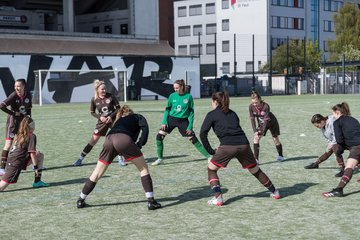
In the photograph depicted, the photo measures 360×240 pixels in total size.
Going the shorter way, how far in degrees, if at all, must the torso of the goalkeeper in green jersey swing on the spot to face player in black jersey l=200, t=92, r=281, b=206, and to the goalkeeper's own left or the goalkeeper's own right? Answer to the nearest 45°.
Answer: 0° — they already face them

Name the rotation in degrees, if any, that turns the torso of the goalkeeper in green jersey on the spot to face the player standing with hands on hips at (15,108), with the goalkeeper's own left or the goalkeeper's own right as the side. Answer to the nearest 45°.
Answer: approximately 90° to the goalkeeper's own right

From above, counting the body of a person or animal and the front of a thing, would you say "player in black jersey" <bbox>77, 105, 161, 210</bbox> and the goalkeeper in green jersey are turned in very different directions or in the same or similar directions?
very different directions

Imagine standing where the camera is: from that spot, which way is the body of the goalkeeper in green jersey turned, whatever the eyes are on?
toward the camera

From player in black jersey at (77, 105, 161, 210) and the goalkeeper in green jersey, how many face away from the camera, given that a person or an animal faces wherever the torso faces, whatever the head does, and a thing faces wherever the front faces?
1

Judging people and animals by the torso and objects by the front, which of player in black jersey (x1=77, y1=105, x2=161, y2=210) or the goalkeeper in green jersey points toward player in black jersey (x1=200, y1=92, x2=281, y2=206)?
the goalkeeper in green jersey

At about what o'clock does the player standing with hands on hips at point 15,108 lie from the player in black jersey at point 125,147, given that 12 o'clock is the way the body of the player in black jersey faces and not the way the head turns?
The player standing with hands on hips is roughly at 11 o'clock from the player in black jersey.

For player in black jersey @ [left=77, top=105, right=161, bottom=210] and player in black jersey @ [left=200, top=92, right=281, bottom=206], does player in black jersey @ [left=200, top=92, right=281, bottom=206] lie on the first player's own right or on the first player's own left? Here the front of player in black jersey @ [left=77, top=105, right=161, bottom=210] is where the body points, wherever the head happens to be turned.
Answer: on the first player's own right

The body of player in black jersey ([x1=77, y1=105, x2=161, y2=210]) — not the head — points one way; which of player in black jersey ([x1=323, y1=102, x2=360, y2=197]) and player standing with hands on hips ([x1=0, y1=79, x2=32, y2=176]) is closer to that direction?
the player standing with hands on hips

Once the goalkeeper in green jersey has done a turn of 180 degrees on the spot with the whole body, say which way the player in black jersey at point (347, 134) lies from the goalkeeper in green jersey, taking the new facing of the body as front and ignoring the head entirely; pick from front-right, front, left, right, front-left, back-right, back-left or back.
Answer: back-right

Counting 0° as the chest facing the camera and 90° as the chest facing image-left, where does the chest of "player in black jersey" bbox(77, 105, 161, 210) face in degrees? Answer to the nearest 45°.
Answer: approximately 180°

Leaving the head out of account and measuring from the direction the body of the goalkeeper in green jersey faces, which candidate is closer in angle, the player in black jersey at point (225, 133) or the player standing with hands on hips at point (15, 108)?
the player in black jersey

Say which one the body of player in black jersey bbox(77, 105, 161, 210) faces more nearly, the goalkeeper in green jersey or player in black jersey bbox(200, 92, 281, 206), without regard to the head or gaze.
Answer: the goalkeeper in green jersey

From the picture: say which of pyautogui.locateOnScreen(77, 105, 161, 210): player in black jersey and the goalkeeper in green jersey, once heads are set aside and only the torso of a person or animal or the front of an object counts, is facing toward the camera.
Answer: the goalkeeper in green jersey

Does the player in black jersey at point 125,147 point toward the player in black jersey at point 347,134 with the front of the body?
no

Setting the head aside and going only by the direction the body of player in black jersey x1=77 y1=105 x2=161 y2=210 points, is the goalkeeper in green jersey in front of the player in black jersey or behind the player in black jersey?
in front
